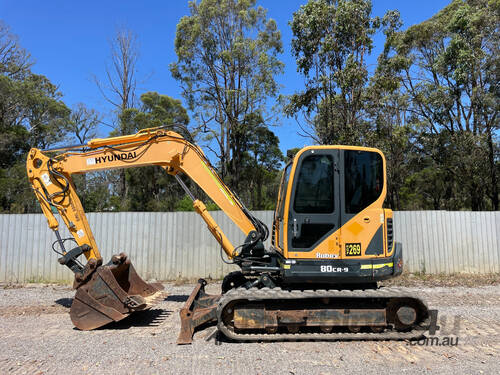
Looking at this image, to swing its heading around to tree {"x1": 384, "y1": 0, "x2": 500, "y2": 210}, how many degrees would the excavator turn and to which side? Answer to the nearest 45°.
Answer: approximately 135° to its right

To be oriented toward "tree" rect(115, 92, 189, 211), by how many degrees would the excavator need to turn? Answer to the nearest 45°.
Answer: approximately 90° to its right

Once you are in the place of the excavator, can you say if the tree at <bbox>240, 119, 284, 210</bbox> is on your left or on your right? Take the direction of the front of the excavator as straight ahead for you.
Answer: on your right

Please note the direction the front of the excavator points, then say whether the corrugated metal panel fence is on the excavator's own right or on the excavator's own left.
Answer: on the excavator's own right

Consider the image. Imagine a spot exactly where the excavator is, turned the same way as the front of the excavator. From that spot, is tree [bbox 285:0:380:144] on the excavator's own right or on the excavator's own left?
on the excavator's own right

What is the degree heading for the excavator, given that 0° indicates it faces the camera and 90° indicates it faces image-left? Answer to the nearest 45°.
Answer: approximately 90°
